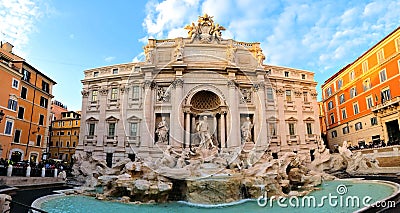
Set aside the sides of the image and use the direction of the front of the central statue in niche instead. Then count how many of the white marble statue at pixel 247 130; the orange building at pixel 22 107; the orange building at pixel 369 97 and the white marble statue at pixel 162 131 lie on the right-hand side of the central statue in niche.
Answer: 2

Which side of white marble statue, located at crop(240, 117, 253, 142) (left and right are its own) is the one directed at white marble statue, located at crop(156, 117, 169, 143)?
right

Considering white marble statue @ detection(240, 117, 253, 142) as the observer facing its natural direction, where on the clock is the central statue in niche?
The central statue in niche is roughly at 2 o'clock from the white marble statue.

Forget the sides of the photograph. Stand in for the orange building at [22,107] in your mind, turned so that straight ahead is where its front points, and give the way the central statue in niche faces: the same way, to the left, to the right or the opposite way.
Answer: to the right

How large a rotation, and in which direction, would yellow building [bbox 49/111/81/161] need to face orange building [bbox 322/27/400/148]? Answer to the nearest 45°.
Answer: approximately 45° to its left

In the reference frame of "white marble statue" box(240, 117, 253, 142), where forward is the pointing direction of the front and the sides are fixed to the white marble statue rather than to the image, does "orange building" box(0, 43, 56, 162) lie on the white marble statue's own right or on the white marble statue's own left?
on the white marble statue's own right

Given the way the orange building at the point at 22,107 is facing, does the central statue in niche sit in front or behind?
in front

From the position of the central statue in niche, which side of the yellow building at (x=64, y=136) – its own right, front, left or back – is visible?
front

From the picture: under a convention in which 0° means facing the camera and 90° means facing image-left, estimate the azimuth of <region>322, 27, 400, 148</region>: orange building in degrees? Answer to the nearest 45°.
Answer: approximately 45°

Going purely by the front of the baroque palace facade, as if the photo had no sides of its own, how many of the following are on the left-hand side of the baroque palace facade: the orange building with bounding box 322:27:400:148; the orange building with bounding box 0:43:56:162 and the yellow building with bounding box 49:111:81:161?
1

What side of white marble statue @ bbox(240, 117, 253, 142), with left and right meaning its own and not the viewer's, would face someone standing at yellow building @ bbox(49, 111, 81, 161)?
right

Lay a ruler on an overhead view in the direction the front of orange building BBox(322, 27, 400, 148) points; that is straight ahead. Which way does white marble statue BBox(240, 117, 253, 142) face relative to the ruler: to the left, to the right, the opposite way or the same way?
to the left

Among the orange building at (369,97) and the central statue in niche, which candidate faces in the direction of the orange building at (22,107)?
the orange building at (369,97)
